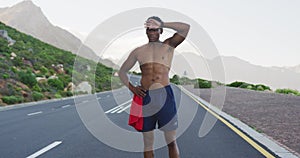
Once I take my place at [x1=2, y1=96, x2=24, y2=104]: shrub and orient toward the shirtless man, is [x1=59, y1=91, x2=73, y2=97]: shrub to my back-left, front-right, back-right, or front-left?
back-left

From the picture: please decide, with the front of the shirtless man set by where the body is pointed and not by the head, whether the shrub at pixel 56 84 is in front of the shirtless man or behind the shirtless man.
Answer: behind

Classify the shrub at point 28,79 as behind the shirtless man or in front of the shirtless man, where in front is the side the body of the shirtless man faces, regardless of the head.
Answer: behind

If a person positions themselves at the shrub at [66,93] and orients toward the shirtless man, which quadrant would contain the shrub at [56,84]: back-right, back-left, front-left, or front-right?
back-right

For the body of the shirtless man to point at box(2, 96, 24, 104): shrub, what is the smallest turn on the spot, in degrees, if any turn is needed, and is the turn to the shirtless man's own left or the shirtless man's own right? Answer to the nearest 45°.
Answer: approximately 135° to the shirtless man's own right

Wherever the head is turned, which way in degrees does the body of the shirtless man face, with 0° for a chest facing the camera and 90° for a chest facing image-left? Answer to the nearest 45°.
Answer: approximately 0°
